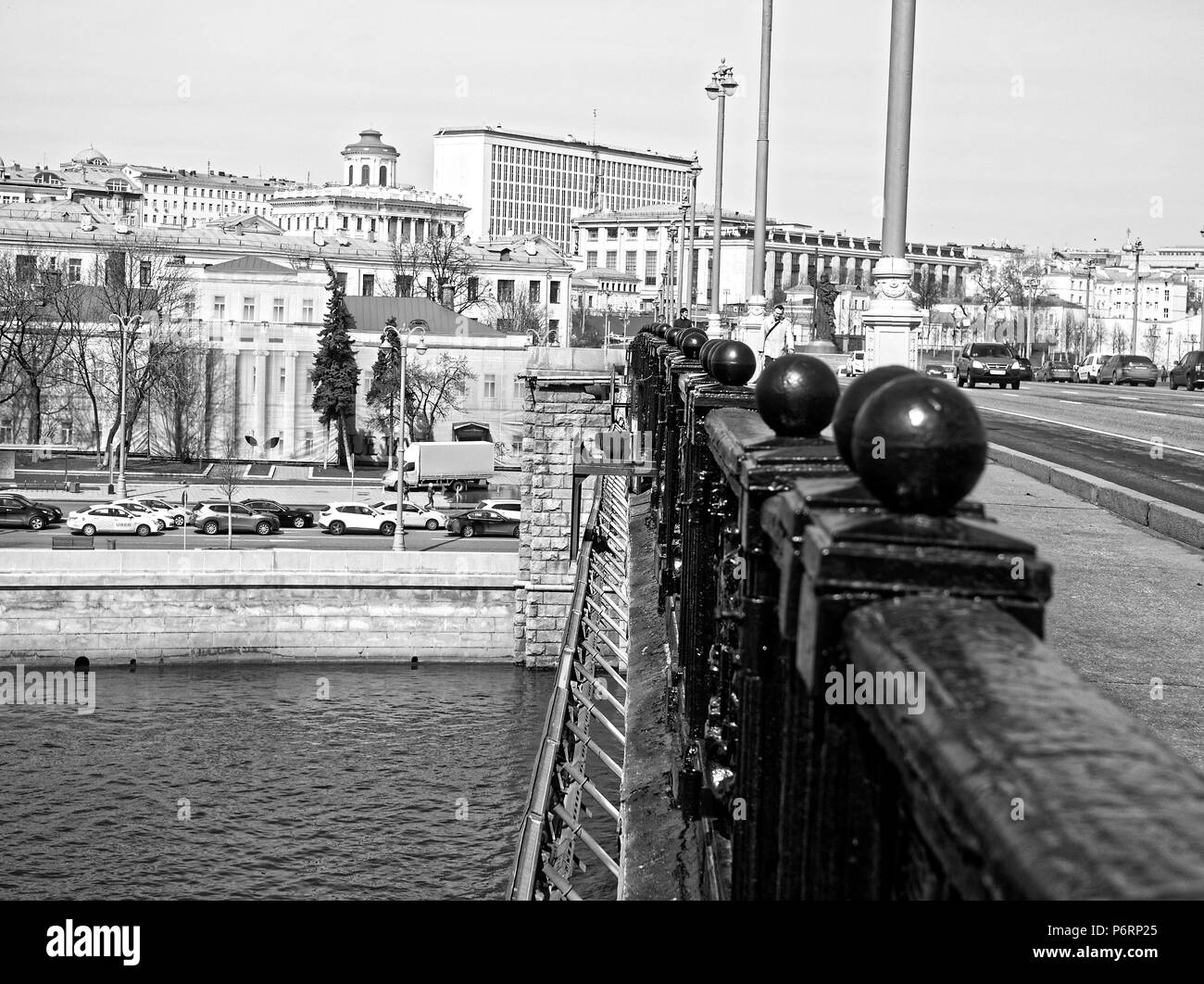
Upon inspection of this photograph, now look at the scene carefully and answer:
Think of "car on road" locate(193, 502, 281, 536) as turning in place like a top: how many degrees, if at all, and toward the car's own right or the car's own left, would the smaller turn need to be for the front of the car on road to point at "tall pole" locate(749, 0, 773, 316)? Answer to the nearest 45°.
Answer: approximately 90° to the car's own right

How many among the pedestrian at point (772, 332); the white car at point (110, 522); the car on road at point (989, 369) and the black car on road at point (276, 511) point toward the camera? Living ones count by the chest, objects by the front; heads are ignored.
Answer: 2

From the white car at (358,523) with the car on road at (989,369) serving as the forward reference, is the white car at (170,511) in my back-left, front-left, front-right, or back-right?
back-right

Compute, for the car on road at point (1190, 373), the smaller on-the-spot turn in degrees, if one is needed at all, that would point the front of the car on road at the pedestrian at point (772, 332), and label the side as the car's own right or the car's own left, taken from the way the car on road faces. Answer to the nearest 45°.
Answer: approximately 90° to the car's own left
